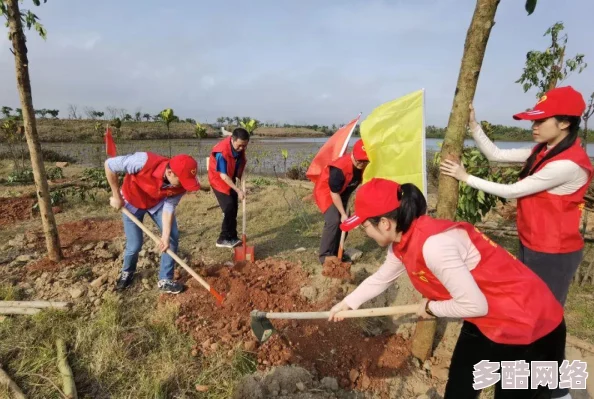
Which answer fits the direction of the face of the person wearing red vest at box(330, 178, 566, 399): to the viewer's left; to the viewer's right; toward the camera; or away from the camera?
to the viewer's left

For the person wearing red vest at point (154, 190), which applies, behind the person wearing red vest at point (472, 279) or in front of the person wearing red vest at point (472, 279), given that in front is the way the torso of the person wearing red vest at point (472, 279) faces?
in front

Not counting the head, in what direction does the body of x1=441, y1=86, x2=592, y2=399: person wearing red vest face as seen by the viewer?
to the viewer's left

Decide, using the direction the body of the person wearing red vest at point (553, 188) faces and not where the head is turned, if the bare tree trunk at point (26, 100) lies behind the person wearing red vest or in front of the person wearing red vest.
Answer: in front

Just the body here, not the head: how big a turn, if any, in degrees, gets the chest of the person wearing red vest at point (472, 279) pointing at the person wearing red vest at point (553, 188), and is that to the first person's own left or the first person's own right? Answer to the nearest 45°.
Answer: approximately 135° to the first person's own right

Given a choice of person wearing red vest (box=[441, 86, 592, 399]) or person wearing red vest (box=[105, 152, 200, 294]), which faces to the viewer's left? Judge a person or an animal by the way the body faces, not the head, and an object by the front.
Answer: person wearing red vest (box=[441, 86, 592, 399])

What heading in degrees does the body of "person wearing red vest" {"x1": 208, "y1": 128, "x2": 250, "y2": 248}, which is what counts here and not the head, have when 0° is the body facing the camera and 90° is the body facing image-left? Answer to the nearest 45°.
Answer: approximately 315°

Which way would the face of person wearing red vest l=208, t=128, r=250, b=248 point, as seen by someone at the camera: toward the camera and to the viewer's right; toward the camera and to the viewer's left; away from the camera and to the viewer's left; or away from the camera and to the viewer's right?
toward the camera and to the viewer's right

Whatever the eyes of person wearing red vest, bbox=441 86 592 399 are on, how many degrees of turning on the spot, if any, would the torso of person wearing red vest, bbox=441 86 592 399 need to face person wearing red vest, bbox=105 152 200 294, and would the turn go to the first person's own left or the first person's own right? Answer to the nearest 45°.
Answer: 0° — they already face them

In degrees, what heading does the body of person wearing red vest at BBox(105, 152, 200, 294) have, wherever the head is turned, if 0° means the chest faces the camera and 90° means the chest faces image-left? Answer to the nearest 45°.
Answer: approximately 315°

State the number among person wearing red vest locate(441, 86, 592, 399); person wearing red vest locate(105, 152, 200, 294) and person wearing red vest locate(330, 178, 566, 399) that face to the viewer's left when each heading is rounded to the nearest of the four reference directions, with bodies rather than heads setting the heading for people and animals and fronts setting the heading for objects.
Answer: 2

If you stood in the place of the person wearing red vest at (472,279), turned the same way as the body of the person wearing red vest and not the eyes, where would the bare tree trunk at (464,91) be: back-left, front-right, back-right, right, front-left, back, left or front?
right
